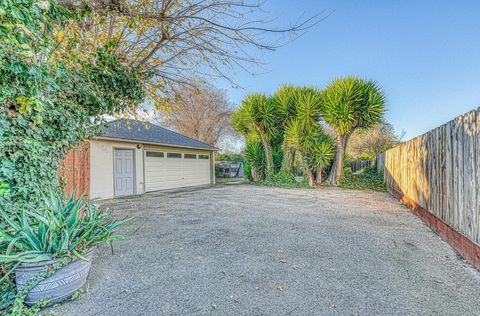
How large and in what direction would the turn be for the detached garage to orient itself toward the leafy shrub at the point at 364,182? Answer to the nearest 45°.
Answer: approximately 45° to its left

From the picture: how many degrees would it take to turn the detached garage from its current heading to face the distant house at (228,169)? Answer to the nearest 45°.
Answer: approximately 90° to its left

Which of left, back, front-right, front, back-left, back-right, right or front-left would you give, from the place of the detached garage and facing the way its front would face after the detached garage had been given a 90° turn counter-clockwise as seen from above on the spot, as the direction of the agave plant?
back-right

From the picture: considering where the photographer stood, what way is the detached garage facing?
facing the viewer and to the right of the viewer

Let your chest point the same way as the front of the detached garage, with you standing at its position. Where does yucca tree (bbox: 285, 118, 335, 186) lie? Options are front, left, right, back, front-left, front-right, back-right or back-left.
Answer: front-left

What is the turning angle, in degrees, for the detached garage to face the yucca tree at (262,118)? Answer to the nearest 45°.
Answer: approximately 45° to its left

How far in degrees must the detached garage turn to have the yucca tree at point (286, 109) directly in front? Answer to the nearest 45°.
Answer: approximately 45° to its left

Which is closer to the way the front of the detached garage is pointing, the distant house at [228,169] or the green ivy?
the green ivy

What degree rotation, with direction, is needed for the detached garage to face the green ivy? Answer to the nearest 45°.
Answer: approximately 45° to its right

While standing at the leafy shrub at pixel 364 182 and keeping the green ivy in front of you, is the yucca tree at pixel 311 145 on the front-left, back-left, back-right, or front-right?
front-right
